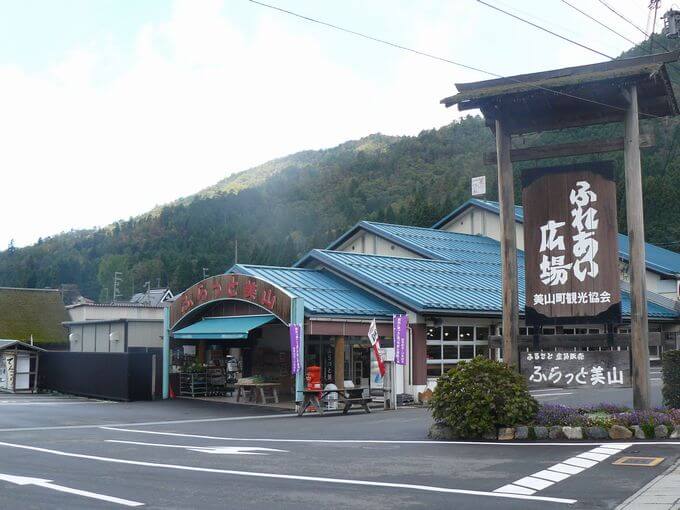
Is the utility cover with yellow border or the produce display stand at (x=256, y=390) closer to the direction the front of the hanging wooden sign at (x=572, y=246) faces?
the utility cover with yellow border

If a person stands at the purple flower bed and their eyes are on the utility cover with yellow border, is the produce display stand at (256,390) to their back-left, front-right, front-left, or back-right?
back-right

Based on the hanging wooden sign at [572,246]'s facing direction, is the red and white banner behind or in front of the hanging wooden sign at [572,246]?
behind

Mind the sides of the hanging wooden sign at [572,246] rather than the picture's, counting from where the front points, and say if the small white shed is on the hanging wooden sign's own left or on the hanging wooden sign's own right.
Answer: on the hanging wooden sign's own right

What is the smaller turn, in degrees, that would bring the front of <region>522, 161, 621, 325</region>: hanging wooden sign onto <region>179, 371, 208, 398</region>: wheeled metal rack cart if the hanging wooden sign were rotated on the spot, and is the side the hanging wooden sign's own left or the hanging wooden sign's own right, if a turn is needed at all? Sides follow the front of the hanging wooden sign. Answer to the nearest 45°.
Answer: approximately 135° to the hanging wooden sign's own right

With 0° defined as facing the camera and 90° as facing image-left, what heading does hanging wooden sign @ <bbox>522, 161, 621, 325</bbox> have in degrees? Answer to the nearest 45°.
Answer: approximately 0°

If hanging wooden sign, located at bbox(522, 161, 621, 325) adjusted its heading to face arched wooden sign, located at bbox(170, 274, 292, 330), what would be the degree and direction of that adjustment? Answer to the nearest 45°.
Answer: approximately 135° to its right

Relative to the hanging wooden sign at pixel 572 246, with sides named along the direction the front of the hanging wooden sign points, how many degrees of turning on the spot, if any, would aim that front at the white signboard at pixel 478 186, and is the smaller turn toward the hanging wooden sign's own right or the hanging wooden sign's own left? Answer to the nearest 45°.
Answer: approximately 180°

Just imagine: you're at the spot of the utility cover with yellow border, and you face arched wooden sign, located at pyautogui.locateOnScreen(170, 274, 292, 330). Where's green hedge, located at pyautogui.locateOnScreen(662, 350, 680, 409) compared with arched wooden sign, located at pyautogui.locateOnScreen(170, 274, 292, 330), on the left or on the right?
right
